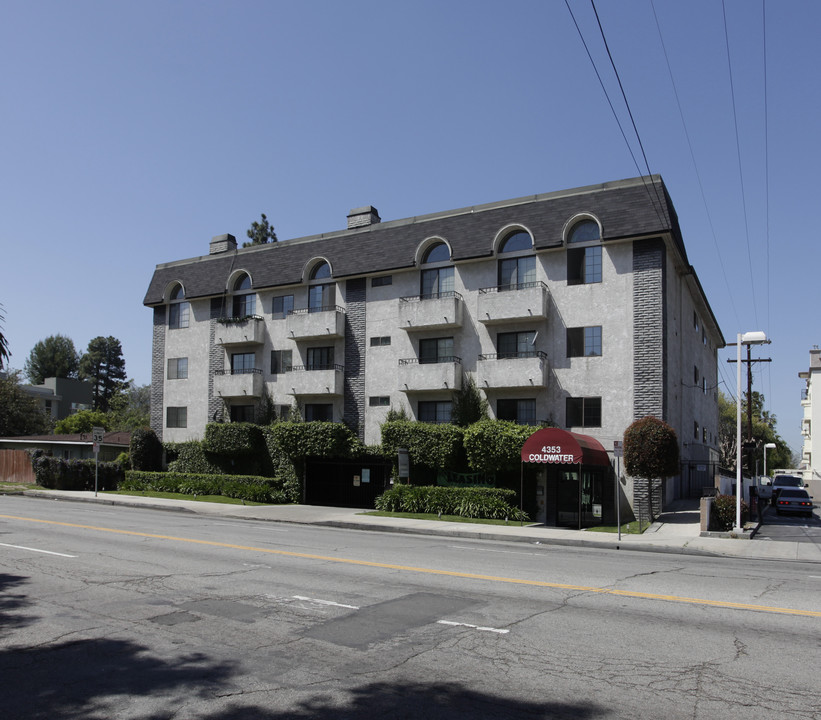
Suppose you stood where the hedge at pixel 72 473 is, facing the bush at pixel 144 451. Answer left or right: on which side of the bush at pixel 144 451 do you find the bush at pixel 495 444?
right

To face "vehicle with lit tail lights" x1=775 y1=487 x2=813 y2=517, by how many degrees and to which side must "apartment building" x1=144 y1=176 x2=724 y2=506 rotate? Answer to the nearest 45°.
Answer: approximately 135° to its left

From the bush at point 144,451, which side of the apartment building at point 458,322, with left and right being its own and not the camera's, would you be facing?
right

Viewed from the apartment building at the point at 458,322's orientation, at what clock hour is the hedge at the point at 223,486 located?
The hedge is roughly at 2 o'clock from the apartment building.

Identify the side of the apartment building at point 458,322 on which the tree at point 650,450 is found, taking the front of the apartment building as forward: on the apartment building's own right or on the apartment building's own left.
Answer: on the apartment building's own left
